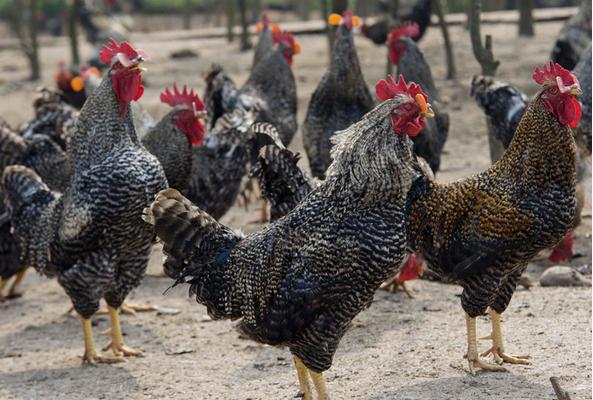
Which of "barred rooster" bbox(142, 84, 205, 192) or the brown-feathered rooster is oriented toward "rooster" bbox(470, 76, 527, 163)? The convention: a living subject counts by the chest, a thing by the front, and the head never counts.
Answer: the barred rooster

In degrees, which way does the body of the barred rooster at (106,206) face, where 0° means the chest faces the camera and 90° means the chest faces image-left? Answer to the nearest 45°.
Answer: approximately 315°

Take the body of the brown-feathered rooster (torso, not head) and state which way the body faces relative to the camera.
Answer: to the viewer's right

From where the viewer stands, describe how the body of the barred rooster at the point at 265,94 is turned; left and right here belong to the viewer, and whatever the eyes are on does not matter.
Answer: facing to the right of the viewer

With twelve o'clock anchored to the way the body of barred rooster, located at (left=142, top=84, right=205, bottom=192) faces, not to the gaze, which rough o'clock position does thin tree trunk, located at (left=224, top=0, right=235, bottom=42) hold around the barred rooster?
The thin tree trunk is roughly at 9 o'clock from the barred rooster.

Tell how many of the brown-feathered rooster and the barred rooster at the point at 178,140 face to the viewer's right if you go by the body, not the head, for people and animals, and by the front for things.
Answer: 2

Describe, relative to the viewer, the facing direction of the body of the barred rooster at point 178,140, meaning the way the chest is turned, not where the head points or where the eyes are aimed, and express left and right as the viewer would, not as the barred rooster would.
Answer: facing to the right of the viewer

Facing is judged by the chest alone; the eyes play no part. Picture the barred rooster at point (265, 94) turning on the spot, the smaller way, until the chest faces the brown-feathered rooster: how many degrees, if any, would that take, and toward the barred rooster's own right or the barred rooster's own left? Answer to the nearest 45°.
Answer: approximately 90° to the barred rooster's own right

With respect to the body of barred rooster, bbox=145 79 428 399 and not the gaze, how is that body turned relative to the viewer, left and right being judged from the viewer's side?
facing to the right of the viewer

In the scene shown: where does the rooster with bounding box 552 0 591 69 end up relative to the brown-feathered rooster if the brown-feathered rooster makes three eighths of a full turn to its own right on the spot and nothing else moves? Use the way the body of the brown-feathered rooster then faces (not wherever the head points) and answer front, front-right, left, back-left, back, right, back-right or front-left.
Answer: back-right

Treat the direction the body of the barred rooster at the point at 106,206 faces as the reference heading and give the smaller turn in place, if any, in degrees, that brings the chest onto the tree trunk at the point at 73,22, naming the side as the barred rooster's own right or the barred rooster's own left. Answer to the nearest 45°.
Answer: approximately 135° to the barred rooster's own left

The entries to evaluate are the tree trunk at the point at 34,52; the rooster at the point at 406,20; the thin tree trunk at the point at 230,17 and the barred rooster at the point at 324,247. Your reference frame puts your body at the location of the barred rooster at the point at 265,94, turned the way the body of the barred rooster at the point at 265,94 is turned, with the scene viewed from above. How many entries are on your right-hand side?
1

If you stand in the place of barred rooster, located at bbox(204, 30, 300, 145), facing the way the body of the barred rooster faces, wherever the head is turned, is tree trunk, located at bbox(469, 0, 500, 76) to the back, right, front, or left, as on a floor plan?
front

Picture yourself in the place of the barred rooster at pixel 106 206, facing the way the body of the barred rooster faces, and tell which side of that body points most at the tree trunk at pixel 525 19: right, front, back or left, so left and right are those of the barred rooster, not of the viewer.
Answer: left

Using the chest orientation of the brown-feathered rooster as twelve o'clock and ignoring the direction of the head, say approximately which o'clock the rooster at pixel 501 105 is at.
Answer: The rooster is roughly at 9 o'clock from the brown-feathered rooster.

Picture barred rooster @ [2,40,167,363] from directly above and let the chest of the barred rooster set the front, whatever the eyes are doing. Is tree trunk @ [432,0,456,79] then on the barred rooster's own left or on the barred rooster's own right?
on the barred rooster's own left
